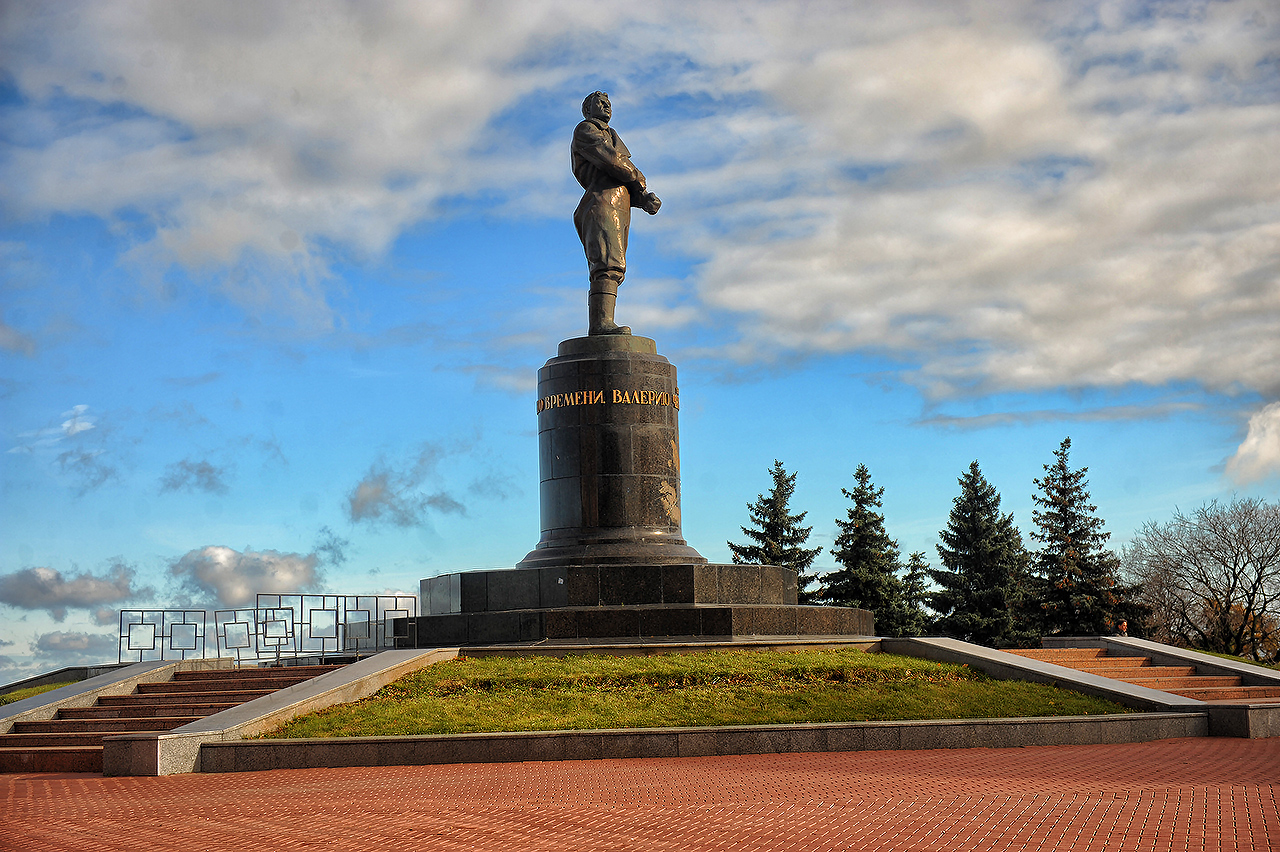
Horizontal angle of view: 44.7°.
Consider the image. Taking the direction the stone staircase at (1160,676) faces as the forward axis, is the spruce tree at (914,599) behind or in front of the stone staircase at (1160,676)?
behind

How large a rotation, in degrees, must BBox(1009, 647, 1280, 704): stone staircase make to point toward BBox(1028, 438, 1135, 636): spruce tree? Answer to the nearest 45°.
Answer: approximately 135° to its left

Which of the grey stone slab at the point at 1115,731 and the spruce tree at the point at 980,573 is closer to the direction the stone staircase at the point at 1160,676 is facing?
the grey stone slab

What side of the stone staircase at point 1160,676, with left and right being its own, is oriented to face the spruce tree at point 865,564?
back

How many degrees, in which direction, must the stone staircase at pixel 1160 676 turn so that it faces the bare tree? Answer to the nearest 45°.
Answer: approximately 135° to its left

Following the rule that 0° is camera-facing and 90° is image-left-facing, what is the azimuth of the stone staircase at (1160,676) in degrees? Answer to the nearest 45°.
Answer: approximately 315°

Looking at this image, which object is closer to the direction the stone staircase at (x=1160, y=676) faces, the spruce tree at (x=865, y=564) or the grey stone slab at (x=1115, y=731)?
the grey stone slab

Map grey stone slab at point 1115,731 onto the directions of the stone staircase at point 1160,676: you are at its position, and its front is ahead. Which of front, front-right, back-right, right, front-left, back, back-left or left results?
front-right

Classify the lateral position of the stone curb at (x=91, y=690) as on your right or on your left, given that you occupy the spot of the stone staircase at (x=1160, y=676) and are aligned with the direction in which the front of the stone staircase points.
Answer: on your right

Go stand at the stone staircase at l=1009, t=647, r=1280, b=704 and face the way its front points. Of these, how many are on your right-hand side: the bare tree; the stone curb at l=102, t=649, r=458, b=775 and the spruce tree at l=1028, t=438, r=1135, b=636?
1
